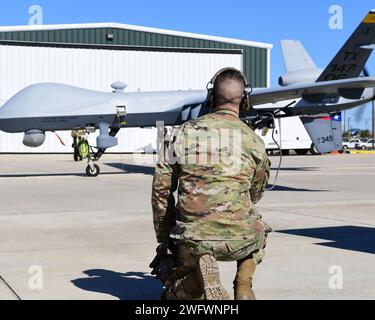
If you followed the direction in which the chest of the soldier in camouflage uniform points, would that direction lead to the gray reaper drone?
yes

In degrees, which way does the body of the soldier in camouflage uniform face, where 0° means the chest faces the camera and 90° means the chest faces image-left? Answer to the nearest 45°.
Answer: approximately 180°

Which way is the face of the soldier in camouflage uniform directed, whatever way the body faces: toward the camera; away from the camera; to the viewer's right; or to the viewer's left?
away from the camera
